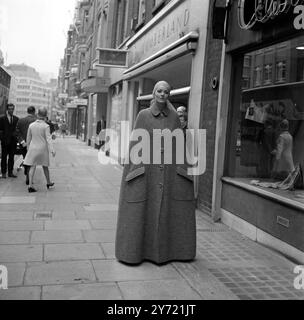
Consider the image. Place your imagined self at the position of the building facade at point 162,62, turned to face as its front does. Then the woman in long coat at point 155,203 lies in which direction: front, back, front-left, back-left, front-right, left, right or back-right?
front-left

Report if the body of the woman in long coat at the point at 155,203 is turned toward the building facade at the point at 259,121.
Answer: no

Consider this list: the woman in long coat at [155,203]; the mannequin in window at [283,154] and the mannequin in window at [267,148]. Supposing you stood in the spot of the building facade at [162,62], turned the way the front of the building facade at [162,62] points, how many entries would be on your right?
0

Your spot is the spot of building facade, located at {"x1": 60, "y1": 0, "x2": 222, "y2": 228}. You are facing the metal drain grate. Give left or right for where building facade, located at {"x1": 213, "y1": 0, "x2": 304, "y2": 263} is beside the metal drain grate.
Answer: left

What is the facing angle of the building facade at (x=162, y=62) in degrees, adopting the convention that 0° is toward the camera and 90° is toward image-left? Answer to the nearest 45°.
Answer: approximately 45°

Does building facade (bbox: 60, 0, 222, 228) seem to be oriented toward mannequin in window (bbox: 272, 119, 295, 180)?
no

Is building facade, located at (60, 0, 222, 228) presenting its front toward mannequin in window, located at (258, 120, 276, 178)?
no

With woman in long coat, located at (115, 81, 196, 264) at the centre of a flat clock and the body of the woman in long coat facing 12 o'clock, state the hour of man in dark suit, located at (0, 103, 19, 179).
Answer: The man in dark suit is roughly at 5 o'clock from the woman in long coat.

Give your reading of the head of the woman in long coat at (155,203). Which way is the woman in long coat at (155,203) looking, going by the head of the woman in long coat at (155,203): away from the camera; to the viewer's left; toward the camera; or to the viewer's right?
toward the camera

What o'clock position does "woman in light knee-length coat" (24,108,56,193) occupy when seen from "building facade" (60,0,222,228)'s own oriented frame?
The woman in light knee-length coat is roughly at 12 o'clock from the building facade.

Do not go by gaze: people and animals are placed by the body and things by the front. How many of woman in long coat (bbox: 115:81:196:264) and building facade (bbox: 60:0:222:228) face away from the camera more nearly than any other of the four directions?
0

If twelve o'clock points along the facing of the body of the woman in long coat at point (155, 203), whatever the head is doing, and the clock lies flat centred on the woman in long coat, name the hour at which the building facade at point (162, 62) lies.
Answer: The building facade is roughly at 6 o'clock from the woman in long coat.

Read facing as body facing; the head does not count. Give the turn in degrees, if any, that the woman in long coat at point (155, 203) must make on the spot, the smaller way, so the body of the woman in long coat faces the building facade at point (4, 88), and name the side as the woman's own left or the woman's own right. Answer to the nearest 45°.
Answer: approximately 135° to the woman's own right

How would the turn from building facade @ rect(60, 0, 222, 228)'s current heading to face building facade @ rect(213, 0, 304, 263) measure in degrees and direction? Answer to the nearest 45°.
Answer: approximately 45° to its left

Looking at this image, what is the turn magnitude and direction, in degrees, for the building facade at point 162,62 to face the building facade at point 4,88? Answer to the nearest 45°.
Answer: approximately 90° to its right

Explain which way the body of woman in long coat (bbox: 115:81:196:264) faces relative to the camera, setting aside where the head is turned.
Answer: toward the camera
